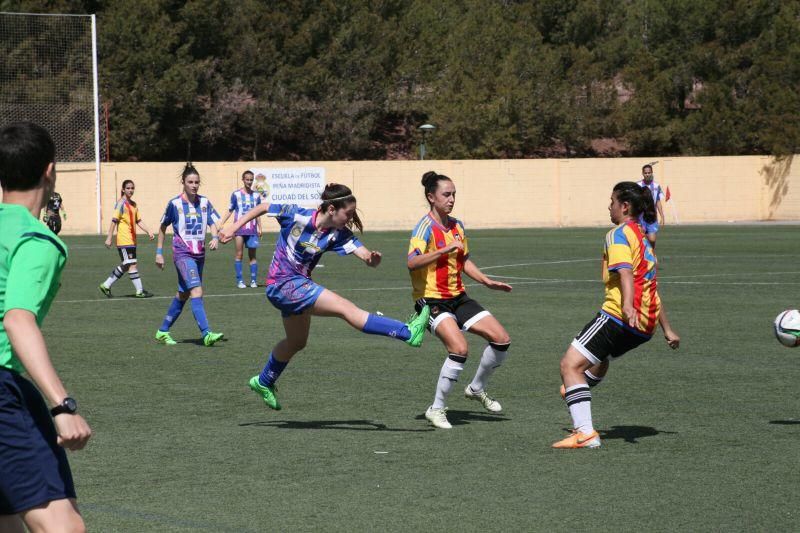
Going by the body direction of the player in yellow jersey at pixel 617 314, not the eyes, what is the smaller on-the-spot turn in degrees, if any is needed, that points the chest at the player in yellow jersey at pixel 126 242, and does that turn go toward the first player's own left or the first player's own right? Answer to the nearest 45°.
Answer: approximately 45° to the first player's own right

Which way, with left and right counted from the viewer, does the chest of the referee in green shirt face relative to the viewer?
facing away from the viewer and to the right of the viewer

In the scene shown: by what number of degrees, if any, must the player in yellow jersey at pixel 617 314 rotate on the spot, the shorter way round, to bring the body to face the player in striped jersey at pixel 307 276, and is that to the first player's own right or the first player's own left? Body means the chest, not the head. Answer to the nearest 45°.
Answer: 0° — they already face them

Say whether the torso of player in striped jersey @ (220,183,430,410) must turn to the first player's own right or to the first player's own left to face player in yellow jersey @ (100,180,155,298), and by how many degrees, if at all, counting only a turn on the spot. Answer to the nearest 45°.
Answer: approximately 135° to the first player's own left

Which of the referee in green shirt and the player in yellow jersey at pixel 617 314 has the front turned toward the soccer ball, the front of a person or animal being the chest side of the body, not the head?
the referee in green shirt

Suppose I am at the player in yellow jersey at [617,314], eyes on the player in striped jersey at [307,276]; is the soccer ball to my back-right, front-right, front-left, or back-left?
back-right

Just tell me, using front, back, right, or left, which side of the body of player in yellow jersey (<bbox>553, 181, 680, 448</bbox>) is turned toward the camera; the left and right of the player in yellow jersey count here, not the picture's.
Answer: left

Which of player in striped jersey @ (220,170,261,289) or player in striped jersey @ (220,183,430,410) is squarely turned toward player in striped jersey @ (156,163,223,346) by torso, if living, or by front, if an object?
player in striped jersey @ (220,170,261,289)

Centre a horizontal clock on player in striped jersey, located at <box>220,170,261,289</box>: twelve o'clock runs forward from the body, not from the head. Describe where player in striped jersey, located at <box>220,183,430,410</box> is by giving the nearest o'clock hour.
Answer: player in striped jersey, located at <box>220,183,430,410</box> is roughly at 12 o'clock from player in striped jersey, located at <box>220,170,261,289</box>.

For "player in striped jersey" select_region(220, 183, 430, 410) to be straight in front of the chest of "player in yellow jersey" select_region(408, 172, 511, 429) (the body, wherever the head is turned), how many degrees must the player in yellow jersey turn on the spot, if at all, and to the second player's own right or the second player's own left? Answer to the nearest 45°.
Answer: approximately 135° to the second player's own right

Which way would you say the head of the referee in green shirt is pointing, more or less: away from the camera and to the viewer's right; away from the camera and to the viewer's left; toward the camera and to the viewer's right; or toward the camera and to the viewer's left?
away from the camera and to the viewer's right

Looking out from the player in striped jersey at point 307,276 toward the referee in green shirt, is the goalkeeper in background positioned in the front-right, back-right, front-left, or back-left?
back-right

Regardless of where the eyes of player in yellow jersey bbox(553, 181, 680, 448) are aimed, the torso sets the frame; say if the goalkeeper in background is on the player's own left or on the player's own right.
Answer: on the player's own right
